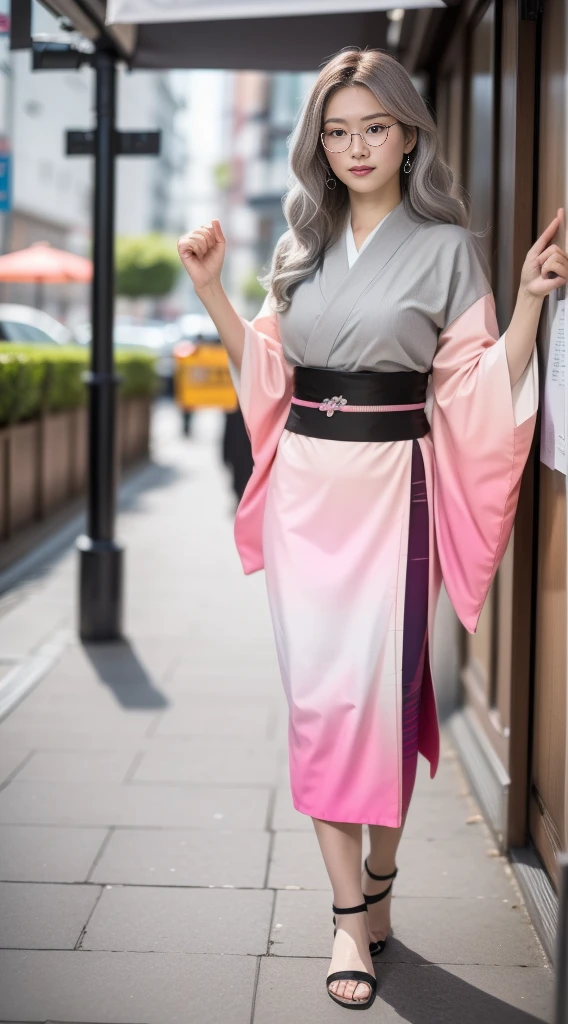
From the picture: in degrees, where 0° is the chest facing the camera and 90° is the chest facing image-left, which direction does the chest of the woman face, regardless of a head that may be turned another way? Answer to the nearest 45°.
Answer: approximately 0°

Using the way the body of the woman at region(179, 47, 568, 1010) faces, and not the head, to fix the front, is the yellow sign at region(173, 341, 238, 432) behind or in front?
behind

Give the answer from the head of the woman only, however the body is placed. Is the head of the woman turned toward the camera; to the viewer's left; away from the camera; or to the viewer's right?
toward the camera
